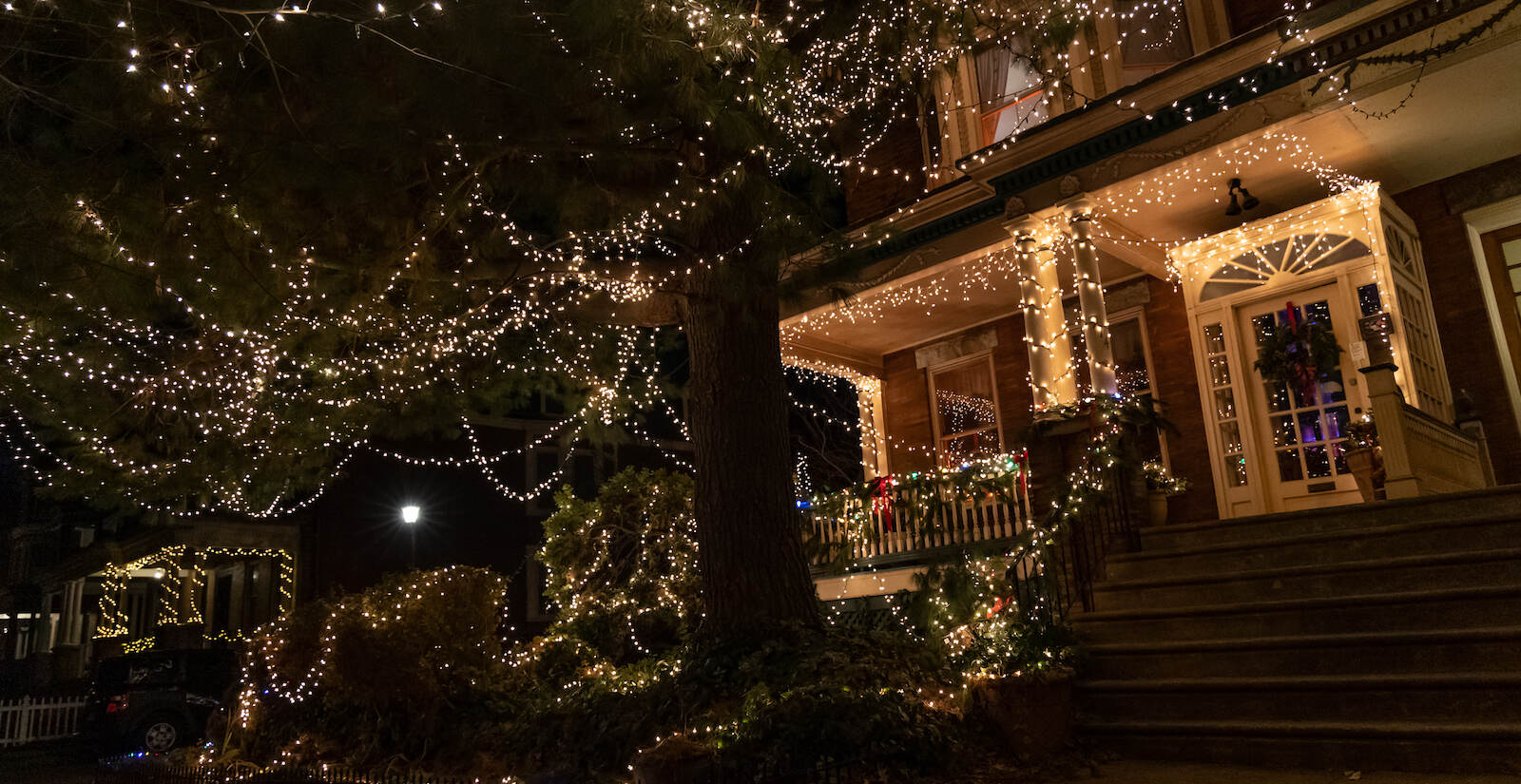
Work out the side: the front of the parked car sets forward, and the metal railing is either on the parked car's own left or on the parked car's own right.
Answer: on the parked car's own right

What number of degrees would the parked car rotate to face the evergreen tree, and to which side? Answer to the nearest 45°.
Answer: approximately 135° to its right

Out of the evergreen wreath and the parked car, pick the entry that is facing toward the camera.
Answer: the evergreen wreath

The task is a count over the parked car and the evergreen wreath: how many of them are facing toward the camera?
1

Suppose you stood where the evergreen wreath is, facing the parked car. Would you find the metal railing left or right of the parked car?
left

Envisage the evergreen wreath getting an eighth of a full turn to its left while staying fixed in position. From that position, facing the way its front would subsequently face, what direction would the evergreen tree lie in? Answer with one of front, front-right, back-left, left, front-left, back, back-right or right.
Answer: right

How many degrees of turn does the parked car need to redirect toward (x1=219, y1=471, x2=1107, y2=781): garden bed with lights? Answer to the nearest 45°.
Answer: approximately 90° to its right

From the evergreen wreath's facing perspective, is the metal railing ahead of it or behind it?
ahead

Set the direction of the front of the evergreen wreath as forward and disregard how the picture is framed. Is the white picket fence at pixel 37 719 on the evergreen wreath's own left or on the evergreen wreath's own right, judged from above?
on the evergreen wreath's own right

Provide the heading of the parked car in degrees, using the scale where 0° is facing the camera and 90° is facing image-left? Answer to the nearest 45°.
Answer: approximately 225°

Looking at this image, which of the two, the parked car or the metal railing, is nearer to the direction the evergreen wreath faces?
the metal railing

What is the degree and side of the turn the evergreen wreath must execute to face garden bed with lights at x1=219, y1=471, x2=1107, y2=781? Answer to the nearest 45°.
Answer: approximately 45° to its right
